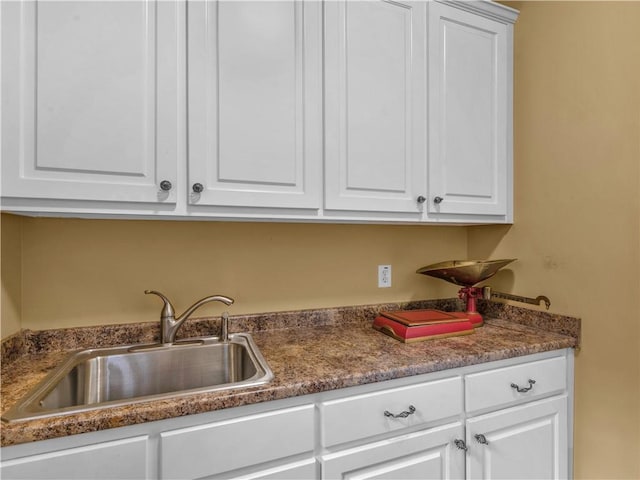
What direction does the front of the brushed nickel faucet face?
to the viewer's right

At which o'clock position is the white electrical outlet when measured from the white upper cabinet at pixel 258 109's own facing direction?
The white electrical outlet is roughly at 9 o'clock from the white upper cabinet.

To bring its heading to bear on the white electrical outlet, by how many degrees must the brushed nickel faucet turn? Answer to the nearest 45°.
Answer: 0° — it already faces it

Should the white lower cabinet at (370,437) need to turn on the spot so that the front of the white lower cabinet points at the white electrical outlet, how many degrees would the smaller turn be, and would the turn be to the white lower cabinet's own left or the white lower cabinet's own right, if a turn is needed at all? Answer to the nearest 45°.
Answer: approximately 135° to the white lower cabinet's own left

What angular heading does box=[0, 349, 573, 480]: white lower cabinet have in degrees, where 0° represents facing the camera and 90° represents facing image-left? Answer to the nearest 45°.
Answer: approximately 315°

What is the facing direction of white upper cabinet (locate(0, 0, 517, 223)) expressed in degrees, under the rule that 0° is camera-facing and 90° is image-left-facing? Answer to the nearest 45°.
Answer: approximately 315°

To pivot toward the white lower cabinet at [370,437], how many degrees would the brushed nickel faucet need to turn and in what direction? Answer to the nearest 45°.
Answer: approximately 45° to its right
